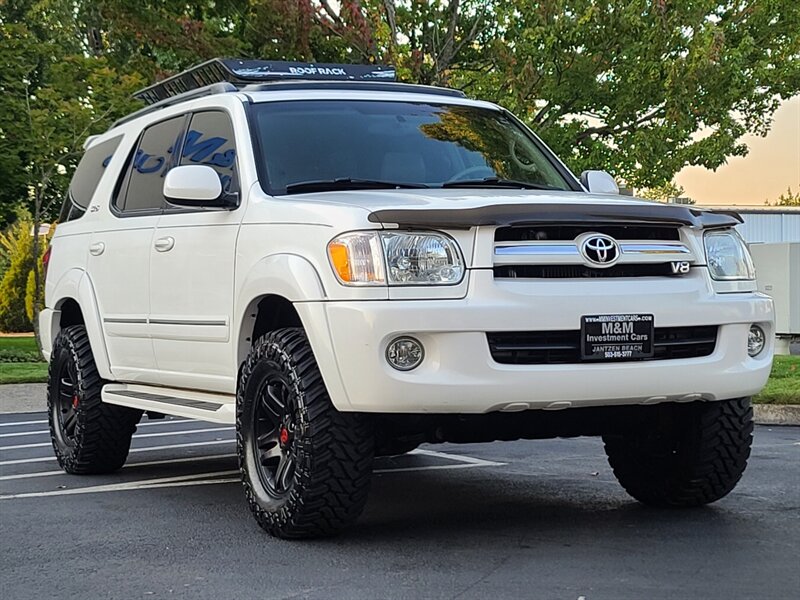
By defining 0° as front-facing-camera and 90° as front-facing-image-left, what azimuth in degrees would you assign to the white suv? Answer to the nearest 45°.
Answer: approximately 315°

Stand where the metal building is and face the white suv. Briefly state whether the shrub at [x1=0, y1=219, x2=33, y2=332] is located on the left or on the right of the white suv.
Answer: right

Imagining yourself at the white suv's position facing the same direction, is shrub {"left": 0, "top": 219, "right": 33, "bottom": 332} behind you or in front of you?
behind

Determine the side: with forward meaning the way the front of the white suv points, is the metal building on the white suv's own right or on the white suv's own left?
on the white suv's own left

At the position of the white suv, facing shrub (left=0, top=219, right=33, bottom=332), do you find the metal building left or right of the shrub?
right
